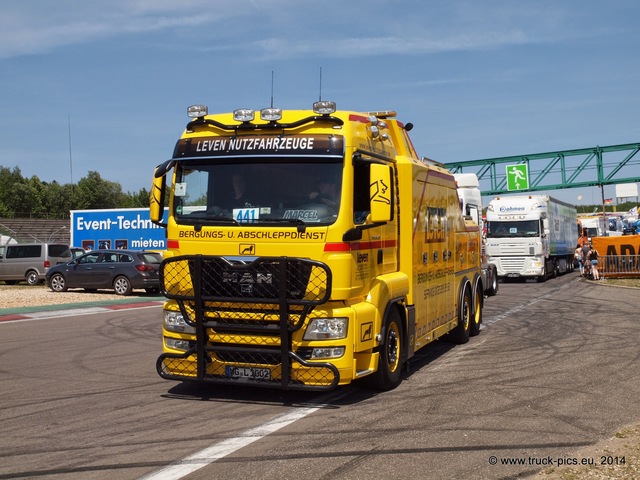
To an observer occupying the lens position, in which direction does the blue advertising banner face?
facing the viewer

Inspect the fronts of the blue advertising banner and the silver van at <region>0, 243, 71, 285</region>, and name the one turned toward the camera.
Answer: the blue advertising banner

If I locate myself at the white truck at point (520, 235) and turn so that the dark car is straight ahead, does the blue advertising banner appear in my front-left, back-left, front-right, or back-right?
front-right

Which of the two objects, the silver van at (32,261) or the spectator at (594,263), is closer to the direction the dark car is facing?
the silver van

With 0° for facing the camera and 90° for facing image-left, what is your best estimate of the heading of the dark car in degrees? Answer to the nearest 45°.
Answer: approximately 135°

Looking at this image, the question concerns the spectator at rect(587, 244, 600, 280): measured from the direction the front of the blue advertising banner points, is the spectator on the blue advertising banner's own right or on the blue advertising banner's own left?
on the blue advertising banner's own left

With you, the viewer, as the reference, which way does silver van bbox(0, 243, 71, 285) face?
facing away from the viewer and to the left of the viewer

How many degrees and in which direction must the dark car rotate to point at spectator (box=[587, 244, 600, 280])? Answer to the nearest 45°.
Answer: approximately 135° to its right

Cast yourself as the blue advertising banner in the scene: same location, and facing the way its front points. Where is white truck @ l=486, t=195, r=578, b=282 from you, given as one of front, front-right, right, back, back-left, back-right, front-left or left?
front-left

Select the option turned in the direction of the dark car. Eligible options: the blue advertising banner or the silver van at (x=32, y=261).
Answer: the blue advertising banner

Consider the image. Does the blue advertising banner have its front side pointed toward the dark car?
yes

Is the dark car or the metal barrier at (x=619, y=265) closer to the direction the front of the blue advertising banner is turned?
the dark car

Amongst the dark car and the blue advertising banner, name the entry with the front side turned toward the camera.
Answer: the blue advertising banner

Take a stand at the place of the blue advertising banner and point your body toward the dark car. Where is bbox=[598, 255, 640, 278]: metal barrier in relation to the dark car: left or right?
left

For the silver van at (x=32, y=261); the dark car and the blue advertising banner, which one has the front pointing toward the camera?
the blue advertising banner
